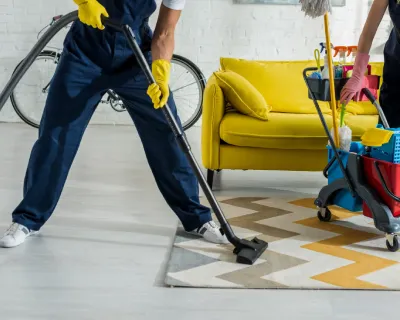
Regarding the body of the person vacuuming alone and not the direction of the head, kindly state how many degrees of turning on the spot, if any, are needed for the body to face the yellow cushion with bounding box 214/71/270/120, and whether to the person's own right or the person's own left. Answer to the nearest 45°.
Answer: approximately 135° to the person's own left

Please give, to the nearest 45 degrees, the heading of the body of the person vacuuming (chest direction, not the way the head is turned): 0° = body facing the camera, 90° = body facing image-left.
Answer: approximately 0°

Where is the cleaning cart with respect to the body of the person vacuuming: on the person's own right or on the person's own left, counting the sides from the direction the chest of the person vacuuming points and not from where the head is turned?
on the person's own left

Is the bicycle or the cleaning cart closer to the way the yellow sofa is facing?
the cleaning cart
